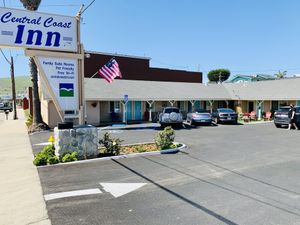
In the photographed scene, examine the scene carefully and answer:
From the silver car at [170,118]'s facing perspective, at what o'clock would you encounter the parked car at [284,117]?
The parked car is roughly at 3 o'clock from the silver car.

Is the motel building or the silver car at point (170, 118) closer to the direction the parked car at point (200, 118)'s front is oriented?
the motel building

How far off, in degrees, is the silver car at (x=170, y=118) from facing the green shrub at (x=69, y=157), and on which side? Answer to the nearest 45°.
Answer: approximately 180°

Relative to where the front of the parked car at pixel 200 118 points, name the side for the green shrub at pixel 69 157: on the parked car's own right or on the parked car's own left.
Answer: on the parked car's own left

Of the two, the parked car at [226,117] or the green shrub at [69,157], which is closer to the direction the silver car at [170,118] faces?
the parked car

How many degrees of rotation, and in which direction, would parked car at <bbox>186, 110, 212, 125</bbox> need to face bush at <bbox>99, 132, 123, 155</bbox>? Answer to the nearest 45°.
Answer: approximately 135° to its left

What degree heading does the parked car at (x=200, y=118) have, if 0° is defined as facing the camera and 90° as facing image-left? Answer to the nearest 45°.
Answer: approximately 135°

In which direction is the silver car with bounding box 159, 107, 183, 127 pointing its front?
away from the camera

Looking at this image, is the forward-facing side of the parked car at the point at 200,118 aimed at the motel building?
yes

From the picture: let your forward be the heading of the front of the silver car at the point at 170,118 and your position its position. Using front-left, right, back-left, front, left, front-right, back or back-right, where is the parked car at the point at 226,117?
front-right

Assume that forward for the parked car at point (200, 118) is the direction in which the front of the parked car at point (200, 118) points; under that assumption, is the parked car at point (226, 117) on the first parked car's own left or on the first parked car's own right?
on the first parked car's own right
